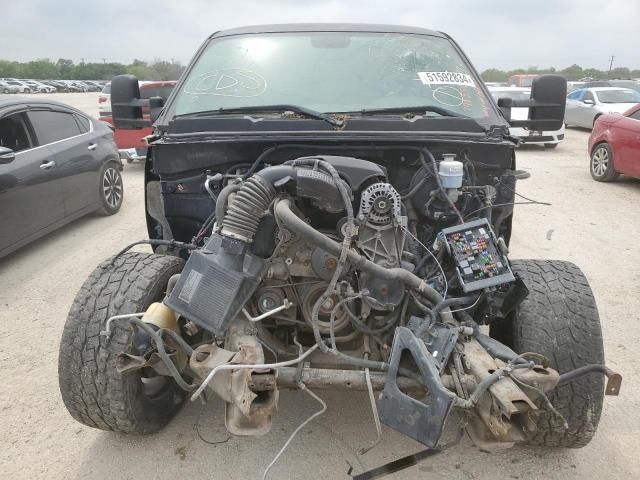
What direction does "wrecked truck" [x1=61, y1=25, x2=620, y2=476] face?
toward the camera

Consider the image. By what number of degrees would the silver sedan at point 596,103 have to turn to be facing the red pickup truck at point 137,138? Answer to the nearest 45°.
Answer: approximately 90° to its right

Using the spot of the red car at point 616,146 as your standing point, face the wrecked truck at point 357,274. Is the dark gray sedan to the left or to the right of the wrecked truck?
right

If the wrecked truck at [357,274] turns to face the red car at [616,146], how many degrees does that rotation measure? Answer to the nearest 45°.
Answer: approximately 135° to its left

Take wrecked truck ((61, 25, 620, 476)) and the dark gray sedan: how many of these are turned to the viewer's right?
0

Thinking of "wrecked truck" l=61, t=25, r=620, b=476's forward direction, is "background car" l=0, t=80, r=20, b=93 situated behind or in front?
behind

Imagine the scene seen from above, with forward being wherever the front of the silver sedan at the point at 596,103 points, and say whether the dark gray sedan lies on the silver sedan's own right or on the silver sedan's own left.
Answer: on the silver sedan's own right

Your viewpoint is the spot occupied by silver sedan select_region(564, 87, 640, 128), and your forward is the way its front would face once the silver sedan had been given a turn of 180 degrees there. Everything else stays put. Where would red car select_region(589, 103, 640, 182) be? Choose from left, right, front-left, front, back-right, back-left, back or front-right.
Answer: back-left
